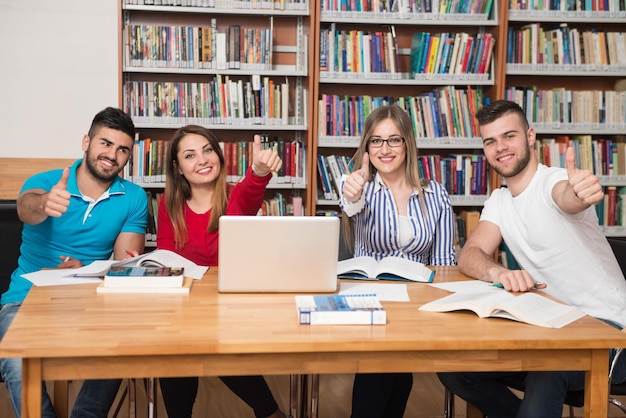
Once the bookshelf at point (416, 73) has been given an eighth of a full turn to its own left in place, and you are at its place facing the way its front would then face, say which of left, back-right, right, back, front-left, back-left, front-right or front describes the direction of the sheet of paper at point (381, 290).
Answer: front-right

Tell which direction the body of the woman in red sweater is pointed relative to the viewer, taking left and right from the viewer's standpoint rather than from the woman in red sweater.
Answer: facing the viewer

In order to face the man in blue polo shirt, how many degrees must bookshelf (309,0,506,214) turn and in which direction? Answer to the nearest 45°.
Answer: approximately 45° to its right

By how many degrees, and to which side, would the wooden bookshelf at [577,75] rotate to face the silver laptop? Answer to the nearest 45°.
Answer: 0° — it already faces it

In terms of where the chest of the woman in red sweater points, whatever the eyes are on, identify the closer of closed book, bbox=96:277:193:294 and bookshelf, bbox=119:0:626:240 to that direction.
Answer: the closed book

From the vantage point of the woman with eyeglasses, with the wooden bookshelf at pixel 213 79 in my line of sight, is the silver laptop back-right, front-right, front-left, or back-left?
back-left

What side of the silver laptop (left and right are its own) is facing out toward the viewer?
back

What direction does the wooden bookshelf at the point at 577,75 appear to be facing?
toward the camera

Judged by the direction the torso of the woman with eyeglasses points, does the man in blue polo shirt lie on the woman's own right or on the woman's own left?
on the woman's own right

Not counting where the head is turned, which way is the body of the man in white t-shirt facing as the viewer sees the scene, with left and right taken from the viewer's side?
facing the viewer and to the left of the viewer

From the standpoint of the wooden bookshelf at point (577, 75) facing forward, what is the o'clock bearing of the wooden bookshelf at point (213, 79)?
the wooden bookshelf at point (213, 79) is roughly at 2 o'clock from the wooden bookshelf at point (577, 75).
